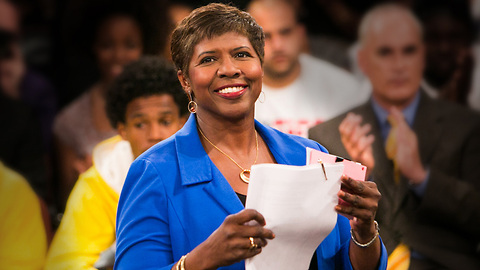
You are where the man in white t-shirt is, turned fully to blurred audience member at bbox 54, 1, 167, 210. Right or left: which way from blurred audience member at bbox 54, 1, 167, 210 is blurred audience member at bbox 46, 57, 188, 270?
left

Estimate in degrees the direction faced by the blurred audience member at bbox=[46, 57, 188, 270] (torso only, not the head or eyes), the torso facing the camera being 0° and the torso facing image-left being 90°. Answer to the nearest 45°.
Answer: approximately 315°

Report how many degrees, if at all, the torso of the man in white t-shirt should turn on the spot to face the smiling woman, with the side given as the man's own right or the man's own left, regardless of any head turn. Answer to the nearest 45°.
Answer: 0° — they already face them

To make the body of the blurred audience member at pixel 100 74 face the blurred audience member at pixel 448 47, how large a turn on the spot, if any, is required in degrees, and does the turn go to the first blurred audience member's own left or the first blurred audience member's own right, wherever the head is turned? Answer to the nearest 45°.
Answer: approximately 90° to the first blurred audience member's own left

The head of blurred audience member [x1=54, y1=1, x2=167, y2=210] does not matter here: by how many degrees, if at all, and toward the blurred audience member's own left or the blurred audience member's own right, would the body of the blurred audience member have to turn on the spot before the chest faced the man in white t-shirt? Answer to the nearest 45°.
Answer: approximately 90° to the blurred audience member's own left

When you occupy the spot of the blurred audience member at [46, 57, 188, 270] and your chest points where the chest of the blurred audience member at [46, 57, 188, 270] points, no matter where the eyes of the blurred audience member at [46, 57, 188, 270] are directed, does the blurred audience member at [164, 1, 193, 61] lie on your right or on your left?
on your left

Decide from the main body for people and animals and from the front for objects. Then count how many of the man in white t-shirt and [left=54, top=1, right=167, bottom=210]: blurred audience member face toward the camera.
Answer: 2

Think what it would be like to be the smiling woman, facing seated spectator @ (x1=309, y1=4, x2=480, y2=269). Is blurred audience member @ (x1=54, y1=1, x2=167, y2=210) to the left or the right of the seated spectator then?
left

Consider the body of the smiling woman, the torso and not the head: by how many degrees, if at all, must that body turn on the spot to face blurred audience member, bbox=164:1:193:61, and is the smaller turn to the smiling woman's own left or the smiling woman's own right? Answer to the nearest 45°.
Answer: approximately 135° to the smiling woman's own left

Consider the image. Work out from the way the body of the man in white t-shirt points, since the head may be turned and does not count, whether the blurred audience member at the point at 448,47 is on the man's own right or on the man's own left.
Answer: on the man's own left

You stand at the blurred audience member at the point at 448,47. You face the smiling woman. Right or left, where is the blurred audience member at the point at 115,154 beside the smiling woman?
right
